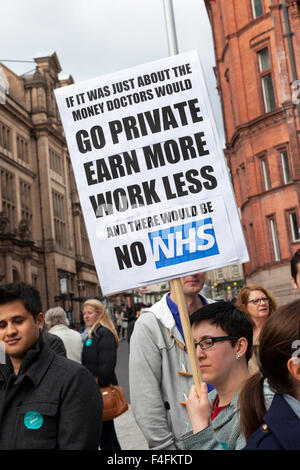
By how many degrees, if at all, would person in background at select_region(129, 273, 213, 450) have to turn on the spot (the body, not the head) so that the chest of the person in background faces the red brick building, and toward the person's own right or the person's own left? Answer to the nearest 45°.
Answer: approximately 135° to the person's own left

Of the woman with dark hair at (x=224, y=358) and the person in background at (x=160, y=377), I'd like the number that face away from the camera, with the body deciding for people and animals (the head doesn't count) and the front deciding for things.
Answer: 0

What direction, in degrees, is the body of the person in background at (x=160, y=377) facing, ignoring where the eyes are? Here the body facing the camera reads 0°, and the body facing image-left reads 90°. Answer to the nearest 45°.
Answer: approximately 315°

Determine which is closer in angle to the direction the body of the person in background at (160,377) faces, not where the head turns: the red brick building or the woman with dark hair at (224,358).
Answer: the woman with dark hair

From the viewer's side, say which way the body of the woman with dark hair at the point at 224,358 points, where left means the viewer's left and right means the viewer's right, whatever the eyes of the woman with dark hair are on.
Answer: facing the viewer and to the left of the viewer

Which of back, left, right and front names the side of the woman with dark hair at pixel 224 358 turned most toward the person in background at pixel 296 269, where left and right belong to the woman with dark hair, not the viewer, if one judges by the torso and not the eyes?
back

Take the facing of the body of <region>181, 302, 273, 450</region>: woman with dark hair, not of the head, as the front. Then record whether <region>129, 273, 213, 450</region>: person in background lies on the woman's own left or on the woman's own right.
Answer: on the woman's own right
